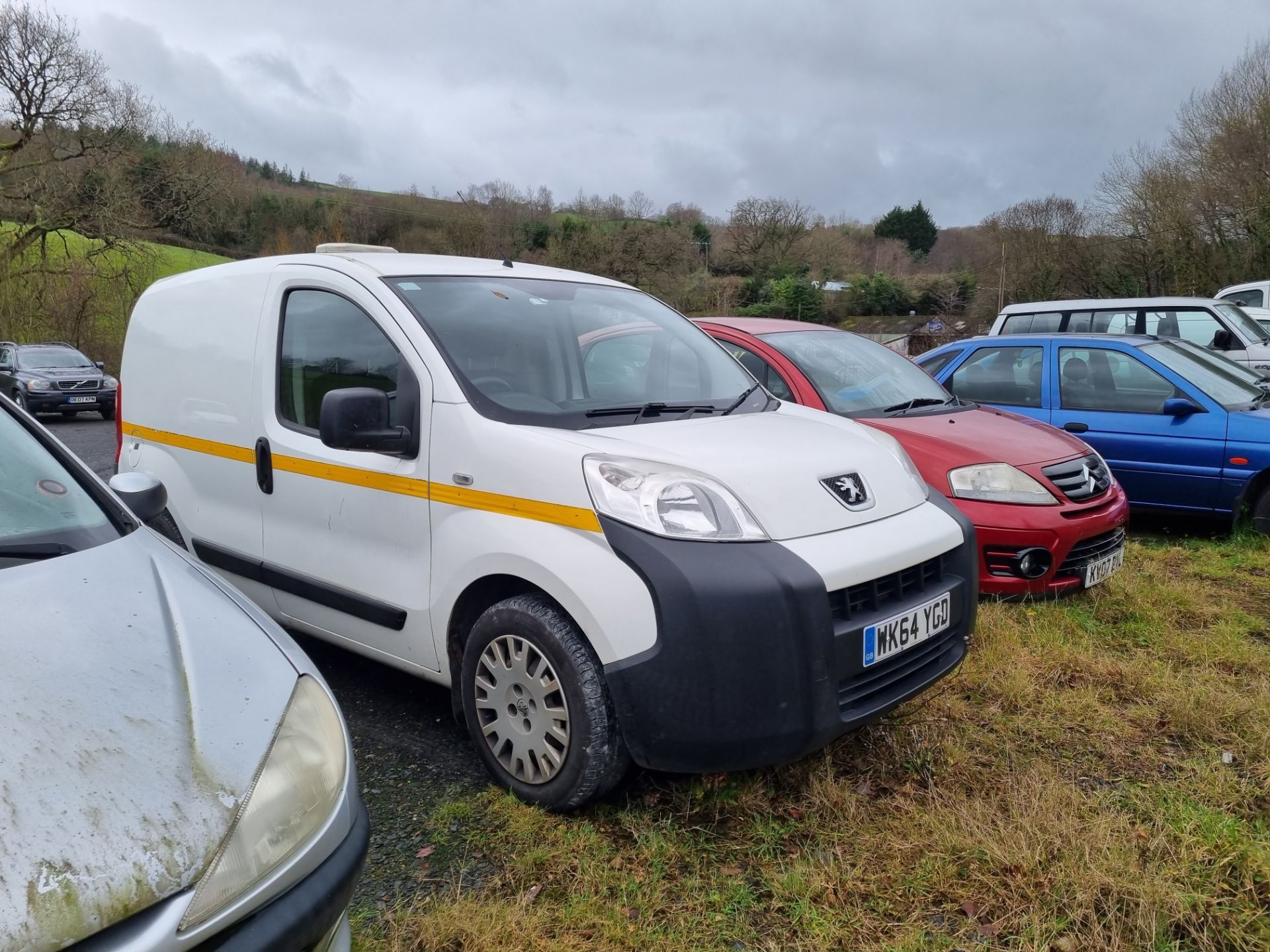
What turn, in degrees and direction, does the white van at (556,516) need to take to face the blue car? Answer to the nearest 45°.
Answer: approximately 90° to its left

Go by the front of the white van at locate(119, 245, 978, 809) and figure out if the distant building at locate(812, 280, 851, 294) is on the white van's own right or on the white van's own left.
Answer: on the white van's own left

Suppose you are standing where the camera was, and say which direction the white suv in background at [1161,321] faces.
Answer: facing to the right of the viewer

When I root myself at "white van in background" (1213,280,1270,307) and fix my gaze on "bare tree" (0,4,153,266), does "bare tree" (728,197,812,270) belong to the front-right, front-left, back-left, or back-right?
front-right

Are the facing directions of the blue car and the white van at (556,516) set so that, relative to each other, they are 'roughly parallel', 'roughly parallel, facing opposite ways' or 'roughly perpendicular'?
roughly parallel

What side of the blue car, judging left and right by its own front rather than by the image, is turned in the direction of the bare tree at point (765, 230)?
left

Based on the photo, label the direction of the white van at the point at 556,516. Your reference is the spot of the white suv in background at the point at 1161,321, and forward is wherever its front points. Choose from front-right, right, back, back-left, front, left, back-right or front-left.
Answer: right

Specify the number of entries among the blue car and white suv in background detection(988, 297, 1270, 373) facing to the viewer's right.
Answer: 2

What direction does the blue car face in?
to the viewer's right

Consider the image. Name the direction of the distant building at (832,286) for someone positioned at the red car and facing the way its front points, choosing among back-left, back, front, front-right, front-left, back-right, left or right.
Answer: back-left

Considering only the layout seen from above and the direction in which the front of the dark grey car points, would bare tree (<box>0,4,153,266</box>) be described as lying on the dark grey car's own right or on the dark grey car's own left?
on the dark grey car's own left
